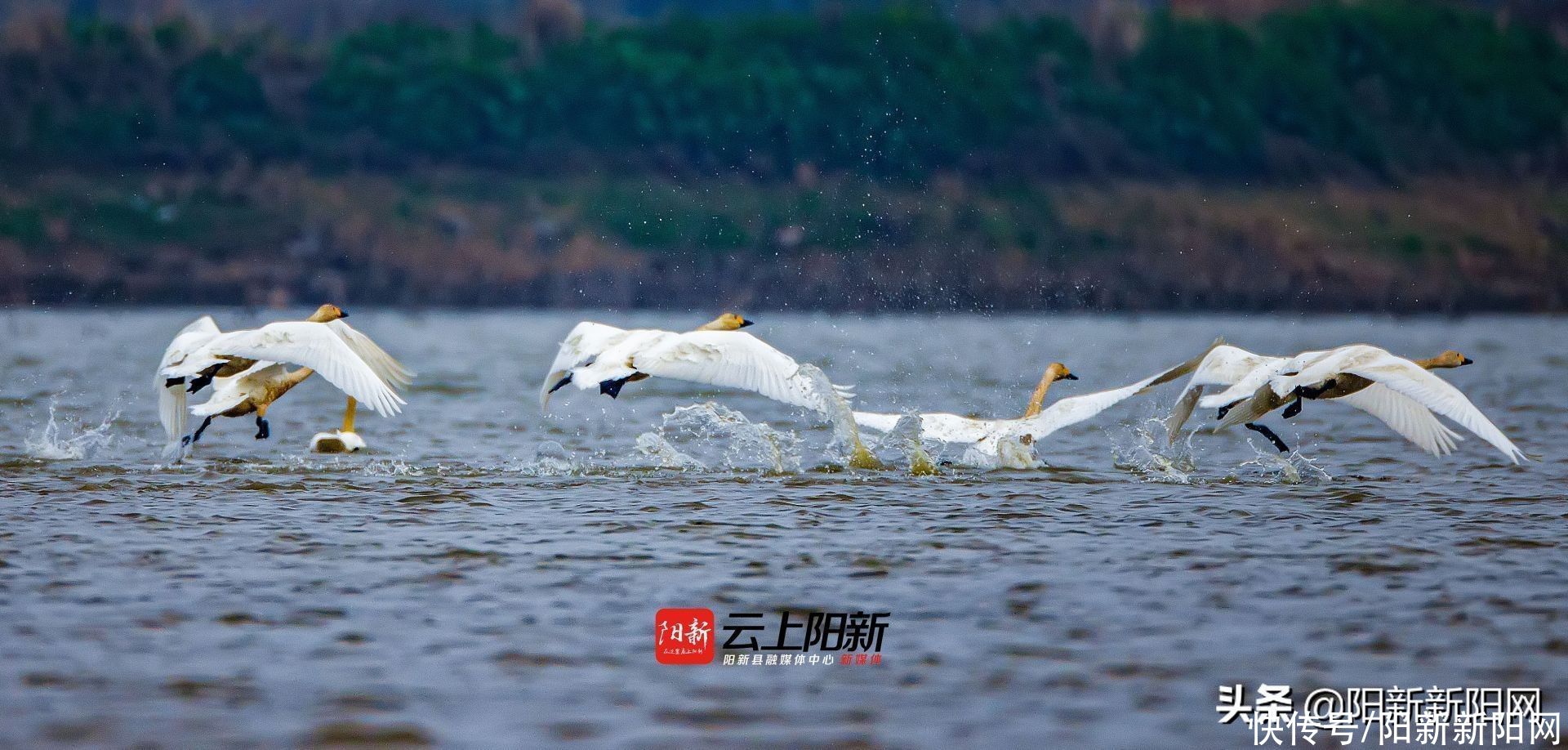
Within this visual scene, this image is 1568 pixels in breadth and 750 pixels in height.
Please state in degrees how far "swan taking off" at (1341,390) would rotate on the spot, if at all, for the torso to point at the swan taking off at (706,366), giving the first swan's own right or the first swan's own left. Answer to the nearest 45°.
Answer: approximately 135° to the first swan's own right

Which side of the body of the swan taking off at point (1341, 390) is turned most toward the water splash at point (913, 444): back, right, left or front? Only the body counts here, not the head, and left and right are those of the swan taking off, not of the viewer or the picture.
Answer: back

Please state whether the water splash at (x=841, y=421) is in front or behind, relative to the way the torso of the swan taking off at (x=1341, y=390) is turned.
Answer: behind

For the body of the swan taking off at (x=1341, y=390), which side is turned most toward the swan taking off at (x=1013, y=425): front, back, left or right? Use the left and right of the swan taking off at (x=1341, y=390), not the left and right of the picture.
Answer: back

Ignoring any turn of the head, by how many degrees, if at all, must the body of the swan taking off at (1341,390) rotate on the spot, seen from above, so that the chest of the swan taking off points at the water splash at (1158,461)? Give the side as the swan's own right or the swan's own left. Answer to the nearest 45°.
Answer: approximately 135° to the swan's own left

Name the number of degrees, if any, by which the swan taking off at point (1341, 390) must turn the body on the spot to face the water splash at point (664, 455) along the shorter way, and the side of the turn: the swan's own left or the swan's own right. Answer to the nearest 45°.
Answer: approximately 180°

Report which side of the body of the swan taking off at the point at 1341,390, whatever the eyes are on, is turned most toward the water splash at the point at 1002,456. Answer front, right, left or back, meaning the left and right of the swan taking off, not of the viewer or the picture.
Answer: back

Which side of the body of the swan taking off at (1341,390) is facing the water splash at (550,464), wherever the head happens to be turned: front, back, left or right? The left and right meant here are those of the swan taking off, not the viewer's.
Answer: back

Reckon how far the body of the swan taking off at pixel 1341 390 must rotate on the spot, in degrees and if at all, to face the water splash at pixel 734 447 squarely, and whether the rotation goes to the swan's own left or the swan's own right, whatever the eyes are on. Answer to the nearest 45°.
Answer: approximately 180°

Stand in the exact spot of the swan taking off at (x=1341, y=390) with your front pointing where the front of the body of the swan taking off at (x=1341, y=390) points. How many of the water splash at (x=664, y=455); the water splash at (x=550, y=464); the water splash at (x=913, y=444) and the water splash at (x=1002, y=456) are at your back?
4

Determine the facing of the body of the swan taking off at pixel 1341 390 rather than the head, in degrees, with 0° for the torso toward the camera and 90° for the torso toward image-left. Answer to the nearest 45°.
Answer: approximately 270°
